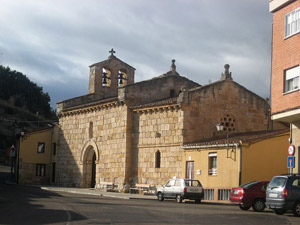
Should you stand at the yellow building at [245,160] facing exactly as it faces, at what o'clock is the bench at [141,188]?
The bench is roughly at 3 o'clock from the yellow building.

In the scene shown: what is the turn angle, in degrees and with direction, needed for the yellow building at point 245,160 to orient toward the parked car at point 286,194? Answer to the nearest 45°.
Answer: approximately 45° to its left

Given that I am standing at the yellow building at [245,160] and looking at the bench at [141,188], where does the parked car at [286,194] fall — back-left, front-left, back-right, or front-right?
back-left

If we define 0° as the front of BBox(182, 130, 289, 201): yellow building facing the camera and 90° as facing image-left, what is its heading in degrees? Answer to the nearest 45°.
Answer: approximately 45°

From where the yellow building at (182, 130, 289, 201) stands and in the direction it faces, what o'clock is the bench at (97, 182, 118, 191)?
The bench is roughly at 3 o'clock from the yellow building.

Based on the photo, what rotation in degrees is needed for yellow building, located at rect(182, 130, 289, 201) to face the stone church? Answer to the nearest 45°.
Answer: approximately 90° to its right

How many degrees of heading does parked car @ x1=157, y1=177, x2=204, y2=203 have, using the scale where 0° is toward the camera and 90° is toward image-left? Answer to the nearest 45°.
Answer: approximately 135°
